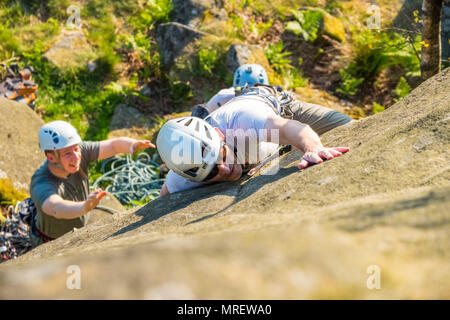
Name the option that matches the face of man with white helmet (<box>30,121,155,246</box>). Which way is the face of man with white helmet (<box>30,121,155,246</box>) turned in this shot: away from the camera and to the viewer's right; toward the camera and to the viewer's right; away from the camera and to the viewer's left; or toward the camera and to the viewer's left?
toward the camera and to the viewer's right

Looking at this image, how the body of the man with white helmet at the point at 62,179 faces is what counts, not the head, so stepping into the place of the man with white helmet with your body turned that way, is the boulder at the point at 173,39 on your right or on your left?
on your left

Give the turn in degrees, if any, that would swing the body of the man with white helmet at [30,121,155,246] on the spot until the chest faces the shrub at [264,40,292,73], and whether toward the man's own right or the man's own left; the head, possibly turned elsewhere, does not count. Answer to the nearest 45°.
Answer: approximately 90° to the man's own left

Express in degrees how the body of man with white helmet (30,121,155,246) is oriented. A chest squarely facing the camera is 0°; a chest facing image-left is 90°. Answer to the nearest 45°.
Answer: approximately 315°
